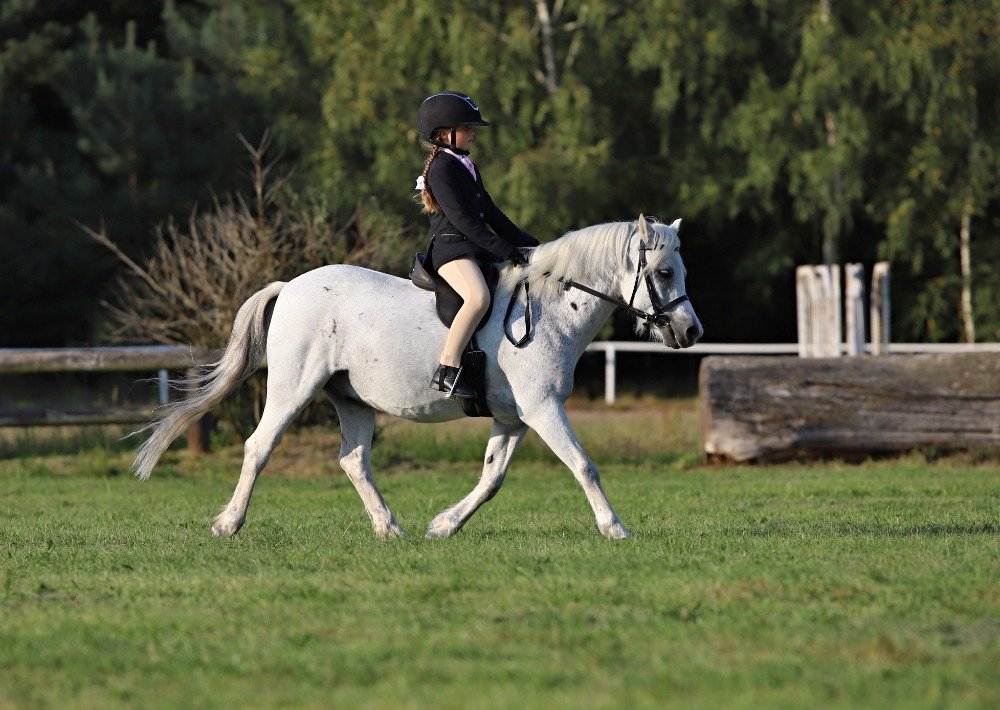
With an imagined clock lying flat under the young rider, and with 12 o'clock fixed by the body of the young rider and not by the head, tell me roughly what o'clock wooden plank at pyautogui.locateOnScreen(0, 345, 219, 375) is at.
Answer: The wooden plank is roughly at 8 o'clock from the young rider.

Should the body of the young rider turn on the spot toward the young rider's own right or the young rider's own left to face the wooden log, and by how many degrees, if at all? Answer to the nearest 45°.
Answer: approximately 45° to the young rider's own left

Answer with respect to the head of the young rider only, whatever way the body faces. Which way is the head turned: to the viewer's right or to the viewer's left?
to the viewer's right

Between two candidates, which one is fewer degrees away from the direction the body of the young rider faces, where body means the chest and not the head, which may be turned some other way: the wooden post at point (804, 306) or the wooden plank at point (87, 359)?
the wooden post

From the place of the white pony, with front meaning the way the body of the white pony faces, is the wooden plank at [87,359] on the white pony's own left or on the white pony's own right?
on the white pony's own left

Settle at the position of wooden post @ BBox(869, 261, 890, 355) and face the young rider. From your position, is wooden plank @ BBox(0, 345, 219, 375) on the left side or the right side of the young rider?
right

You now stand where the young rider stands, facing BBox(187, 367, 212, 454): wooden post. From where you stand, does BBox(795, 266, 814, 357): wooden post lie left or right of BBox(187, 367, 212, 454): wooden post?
right

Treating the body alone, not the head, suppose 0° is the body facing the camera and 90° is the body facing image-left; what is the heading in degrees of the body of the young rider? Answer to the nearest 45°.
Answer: approximately 270°

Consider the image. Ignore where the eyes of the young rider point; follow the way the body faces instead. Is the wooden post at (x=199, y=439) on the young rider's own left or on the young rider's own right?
on the young rider's own left

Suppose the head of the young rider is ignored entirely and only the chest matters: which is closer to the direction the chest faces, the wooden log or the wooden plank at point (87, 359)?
the wooden log

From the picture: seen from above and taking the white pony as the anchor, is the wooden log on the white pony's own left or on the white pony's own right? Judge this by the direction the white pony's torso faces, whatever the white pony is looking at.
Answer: on the white pony's own left

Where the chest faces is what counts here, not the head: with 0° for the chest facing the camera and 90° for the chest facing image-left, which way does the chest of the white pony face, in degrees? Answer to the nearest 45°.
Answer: approximately 270°
